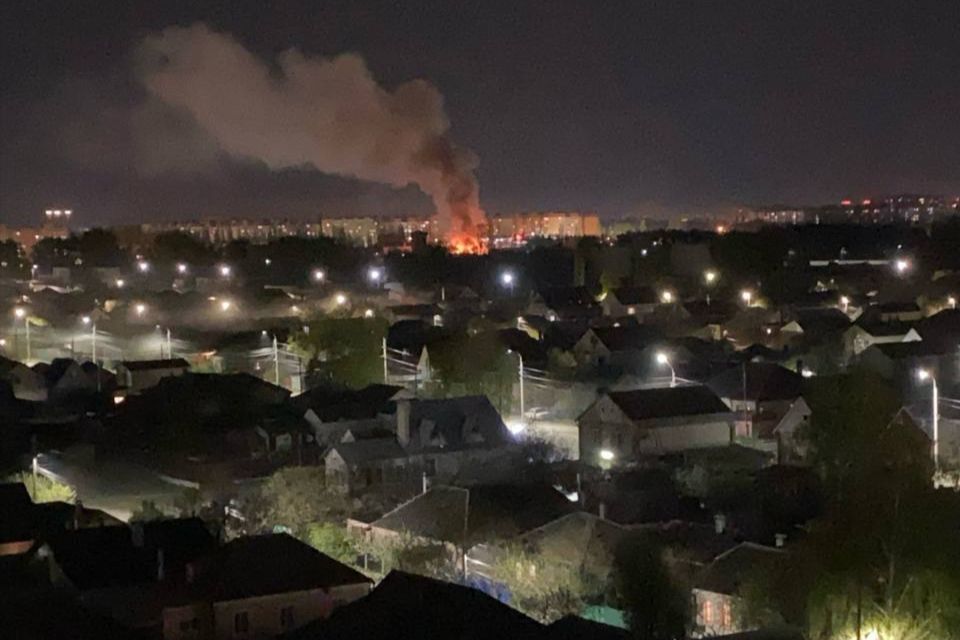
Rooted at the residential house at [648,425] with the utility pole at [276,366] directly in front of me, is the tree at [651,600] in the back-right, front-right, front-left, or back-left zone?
back-left

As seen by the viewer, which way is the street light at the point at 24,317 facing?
to the viewer's left

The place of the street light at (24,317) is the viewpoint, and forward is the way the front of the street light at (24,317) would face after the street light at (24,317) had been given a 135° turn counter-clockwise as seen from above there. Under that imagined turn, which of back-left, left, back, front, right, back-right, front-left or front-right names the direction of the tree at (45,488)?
front-right

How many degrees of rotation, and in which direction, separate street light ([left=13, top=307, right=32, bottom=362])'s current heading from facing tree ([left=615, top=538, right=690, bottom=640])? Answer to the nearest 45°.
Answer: approximately 90° to its left
